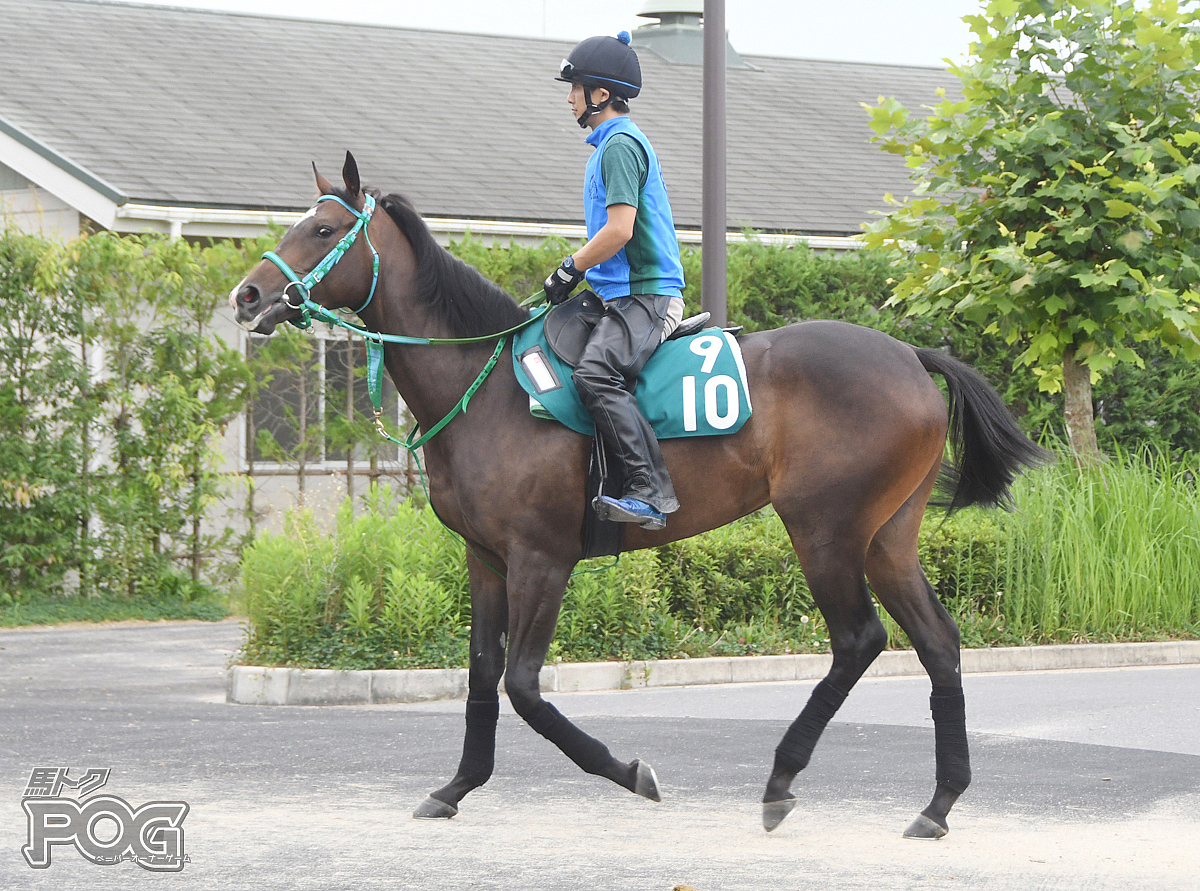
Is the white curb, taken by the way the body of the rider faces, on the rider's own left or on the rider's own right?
on the rider's own right

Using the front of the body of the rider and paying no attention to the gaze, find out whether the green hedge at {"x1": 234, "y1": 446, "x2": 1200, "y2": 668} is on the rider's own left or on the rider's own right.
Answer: on the rider's own right

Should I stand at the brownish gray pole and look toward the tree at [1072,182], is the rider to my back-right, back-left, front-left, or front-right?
back-right

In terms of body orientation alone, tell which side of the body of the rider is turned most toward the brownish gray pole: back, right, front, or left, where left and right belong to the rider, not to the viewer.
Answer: right

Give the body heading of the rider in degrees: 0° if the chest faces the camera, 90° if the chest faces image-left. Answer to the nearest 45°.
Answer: approximately 90°

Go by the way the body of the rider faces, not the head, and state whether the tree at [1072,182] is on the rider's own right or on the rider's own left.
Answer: on the rider's own right

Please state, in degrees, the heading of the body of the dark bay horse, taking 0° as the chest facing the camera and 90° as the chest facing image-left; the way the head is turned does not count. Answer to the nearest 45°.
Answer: approximately 90°

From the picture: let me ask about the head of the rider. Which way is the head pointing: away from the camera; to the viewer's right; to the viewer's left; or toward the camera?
to the viewer's left

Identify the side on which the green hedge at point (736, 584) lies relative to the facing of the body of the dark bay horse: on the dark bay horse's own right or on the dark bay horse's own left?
on the dark bay horse's own right
